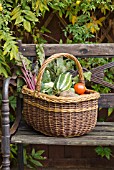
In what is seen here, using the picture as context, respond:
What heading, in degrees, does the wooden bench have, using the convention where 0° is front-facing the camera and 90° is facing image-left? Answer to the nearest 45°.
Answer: approximately 0°
